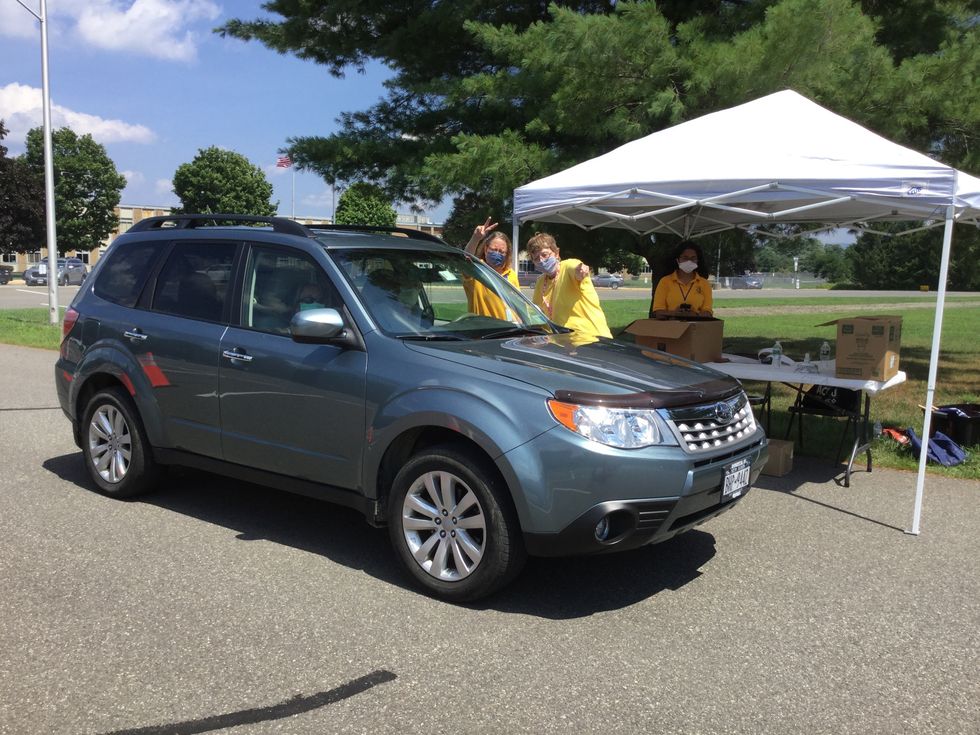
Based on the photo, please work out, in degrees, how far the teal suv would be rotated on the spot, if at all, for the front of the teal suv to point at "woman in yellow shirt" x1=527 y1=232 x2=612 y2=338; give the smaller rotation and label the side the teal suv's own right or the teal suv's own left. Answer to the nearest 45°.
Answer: approximately 90° to the teal suv's own left

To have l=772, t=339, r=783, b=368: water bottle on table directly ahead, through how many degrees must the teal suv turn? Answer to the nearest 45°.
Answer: approximately 90° to its left

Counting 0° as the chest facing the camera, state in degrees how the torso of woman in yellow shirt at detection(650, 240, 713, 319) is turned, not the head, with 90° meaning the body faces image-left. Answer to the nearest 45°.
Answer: approximately 0°

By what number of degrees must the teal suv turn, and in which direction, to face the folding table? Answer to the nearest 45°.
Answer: approximately 90° to its left

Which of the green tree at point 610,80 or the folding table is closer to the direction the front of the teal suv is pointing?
the folding table

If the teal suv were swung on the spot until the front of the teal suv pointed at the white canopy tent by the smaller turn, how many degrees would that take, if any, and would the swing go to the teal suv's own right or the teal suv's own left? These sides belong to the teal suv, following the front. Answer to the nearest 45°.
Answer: approximately 90° to the teal suv's own left

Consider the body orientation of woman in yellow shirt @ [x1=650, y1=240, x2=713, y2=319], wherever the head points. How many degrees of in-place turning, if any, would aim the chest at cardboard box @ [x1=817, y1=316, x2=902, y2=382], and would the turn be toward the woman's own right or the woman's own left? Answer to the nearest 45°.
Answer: approximately 45° to the woman's own left
